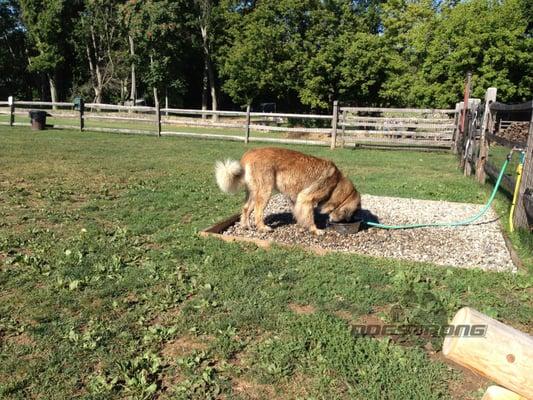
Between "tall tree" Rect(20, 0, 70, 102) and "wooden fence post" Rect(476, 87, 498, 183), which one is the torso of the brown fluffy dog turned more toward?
the wooden fence post

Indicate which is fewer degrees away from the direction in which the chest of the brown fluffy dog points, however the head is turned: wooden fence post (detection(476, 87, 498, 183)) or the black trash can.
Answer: the wooden fence post

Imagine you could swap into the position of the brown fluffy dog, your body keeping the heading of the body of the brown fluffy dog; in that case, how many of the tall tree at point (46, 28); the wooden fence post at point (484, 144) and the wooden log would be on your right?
1

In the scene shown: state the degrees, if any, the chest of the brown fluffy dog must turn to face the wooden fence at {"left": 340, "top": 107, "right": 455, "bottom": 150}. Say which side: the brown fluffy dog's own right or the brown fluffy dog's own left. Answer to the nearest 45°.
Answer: approximately 90° to the brown fluffy dog's own left

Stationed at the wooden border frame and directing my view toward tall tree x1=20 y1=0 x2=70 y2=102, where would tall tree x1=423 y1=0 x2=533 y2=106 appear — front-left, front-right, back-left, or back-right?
front-right

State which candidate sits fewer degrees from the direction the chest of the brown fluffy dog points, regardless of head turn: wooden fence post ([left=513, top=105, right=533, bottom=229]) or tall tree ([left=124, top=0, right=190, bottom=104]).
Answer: the wooden fence post

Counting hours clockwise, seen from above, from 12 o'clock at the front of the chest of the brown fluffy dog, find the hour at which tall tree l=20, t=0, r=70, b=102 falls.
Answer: The tall tree is roughly at 8 o'clock from the brown fluffy dog.

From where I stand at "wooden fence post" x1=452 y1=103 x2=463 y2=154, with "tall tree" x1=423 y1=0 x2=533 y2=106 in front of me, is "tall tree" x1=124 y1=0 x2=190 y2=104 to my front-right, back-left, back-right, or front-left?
front-left

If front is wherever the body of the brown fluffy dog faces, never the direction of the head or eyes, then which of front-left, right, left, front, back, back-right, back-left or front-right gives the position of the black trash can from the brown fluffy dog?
back-left

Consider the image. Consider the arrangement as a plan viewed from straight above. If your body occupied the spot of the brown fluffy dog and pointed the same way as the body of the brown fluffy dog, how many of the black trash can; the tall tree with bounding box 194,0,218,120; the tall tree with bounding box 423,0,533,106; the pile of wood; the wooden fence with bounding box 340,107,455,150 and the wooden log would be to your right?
1

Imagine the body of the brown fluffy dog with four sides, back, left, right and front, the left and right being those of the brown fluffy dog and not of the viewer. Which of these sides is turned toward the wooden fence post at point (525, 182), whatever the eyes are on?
front

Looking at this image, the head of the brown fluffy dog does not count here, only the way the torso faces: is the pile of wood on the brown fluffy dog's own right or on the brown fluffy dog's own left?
on the brown fluffy dog's own left

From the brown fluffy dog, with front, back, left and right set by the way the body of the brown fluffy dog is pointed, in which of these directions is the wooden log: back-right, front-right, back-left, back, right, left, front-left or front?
right

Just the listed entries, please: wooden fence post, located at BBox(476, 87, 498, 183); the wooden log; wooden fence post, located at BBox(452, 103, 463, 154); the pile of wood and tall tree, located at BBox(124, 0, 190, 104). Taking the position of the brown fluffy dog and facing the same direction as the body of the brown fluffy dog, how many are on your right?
1

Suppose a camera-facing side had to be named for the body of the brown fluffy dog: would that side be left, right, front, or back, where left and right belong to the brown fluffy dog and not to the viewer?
right
